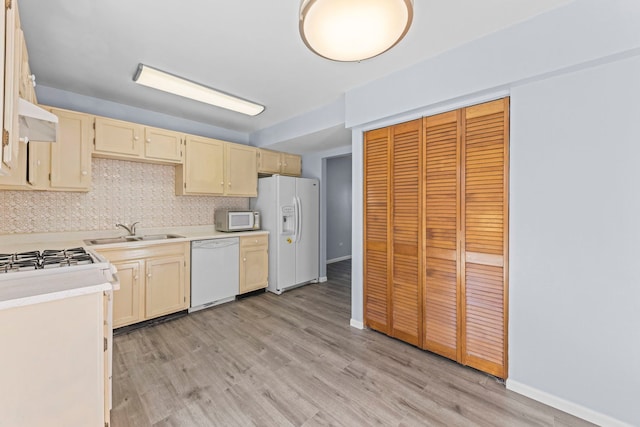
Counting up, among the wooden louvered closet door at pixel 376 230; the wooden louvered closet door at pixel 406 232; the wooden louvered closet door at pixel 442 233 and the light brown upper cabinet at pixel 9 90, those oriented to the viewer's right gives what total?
1

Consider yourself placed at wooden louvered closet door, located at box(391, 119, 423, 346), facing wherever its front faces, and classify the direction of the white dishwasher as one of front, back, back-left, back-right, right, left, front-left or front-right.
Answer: front-right

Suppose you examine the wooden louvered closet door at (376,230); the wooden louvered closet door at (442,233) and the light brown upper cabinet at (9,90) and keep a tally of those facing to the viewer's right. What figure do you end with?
1

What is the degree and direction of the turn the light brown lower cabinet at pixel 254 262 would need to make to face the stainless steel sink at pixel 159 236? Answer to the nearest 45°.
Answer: approximately 135° to its right

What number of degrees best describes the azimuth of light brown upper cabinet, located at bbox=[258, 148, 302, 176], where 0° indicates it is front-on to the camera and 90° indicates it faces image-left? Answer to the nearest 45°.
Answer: approximately 315°

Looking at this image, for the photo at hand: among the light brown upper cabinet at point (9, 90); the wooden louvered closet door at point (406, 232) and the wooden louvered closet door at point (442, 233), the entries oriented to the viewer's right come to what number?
1

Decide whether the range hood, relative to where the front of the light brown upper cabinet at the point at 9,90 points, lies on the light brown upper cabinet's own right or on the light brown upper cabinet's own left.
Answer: on the light brown upper cabinet's own left

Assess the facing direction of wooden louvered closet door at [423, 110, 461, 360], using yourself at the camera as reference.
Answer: facing the viewer and to the left of the viewer

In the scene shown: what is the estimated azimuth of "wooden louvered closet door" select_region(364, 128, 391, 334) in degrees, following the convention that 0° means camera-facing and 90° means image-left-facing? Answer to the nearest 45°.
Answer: approximately 45°

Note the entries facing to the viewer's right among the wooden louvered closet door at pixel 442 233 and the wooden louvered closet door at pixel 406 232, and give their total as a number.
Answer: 0

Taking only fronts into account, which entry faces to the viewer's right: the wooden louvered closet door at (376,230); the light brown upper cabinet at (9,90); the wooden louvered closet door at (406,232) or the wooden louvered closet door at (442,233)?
the light brown upper cabinet

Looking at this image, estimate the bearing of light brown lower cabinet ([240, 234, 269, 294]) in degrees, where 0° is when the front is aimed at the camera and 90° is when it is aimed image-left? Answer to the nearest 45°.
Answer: approximately 315°
